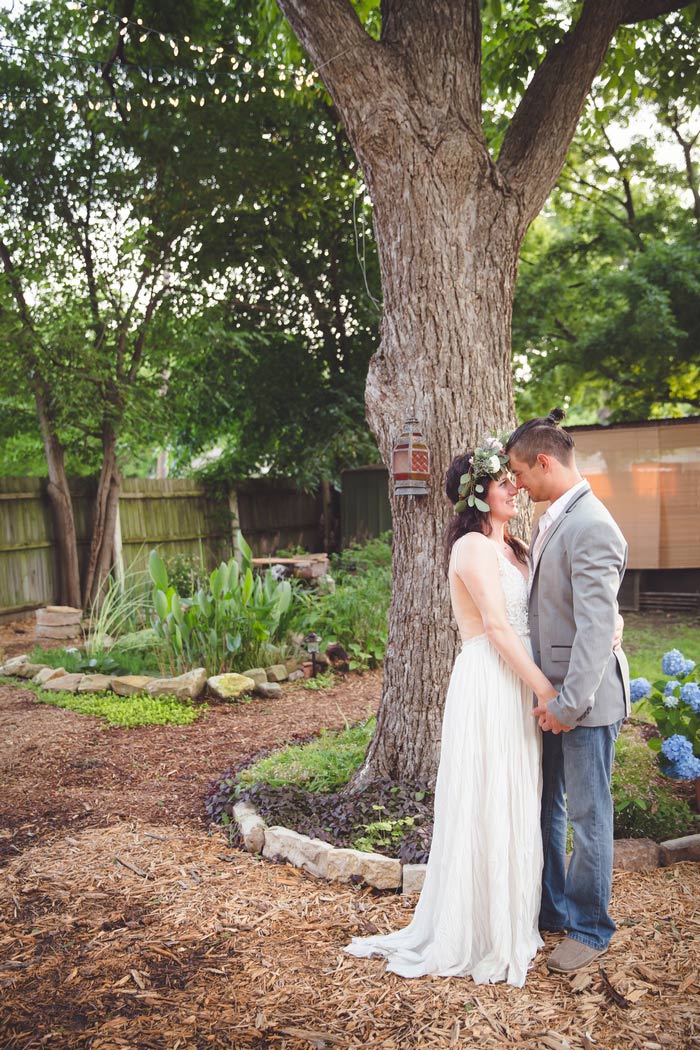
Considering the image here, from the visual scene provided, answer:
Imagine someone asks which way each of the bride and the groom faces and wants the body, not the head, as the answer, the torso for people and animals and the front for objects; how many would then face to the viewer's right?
1

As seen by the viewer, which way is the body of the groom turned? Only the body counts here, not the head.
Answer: to the viewer's left

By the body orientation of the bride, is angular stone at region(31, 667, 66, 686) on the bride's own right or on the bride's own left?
on the bride's own left

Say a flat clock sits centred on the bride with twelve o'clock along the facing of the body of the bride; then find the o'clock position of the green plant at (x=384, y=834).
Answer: The green plant is roughly at 8 o'clock from the bride.

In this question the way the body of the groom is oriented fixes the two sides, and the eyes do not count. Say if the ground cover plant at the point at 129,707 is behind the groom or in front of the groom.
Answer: in front

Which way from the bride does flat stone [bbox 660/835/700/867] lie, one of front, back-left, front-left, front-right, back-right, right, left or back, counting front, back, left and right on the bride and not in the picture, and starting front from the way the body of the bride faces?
front-left

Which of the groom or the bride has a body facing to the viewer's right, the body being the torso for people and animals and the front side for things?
the bride

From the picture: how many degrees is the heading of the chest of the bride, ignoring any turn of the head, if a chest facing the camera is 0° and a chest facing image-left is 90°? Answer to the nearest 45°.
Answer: approximately 270°

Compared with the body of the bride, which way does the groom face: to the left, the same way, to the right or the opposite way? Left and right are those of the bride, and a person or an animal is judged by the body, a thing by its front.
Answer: the opposite way

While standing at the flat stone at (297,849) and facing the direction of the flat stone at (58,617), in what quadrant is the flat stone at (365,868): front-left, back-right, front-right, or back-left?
back-right

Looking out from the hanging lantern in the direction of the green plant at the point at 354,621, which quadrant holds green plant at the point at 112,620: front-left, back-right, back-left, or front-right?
front-left

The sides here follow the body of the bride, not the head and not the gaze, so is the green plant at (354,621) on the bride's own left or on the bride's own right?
on the bride's own left

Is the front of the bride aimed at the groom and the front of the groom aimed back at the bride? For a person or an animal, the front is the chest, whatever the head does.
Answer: yes
